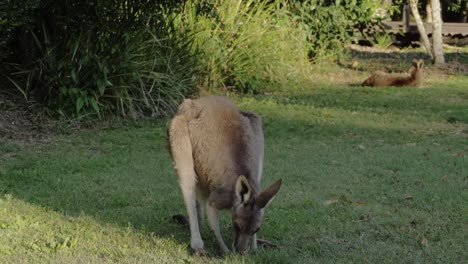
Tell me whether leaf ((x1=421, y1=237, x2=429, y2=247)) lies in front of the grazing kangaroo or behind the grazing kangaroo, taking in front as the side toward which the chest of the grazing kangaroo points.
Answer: in front

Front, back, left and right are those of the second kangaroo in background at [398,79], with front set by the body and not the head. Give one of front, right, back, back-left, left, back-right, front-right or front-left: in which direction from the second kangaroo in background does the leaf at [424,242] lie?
right

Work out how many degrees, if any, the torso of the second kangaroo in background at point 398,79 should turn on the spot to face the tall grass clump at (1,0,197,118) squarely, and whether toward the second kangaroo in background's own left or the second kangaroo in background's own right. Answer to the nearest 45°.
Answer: approximately 135° to the second kangaroo in background's own right

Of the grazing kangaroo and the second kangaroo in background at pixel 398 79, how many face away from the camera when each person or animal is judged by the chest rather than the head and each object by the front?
0

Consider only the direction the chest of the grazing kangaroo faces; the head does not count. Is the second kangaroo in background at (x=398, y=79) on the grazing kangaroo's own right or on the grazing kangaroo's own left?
on the grazing kangaroo's own left

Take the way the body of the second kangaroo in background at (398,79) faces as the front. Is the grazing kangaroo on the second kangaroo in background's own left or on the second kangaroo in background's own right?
on the second kangaroo in background's own right

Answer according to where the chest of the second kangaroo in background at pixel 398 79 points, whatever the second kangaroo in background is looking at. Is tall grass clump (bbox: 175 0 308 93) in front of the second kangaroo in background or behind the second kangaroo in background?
behind

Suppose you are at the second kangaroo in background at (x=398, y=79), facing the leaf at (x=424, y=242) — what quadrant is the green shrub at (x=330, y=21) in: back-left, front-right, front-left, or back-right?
back-right

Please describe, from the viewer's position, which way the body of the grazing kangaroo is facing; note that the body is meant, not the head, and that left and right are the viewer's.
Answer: facing the viewer and to the right of the viewer

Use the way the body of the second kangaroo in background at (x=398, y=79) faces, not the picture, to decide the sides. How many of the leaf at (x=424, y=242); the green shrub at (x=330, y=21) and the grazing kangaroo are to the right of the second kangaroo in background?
2

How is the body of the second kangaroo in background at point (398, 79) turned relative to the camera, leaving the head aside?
to the viewer's right
